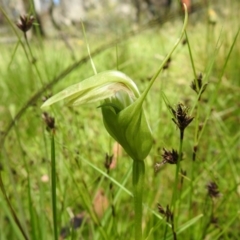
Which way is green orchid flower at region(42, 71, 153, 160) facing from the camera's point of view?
to the viewer's left
